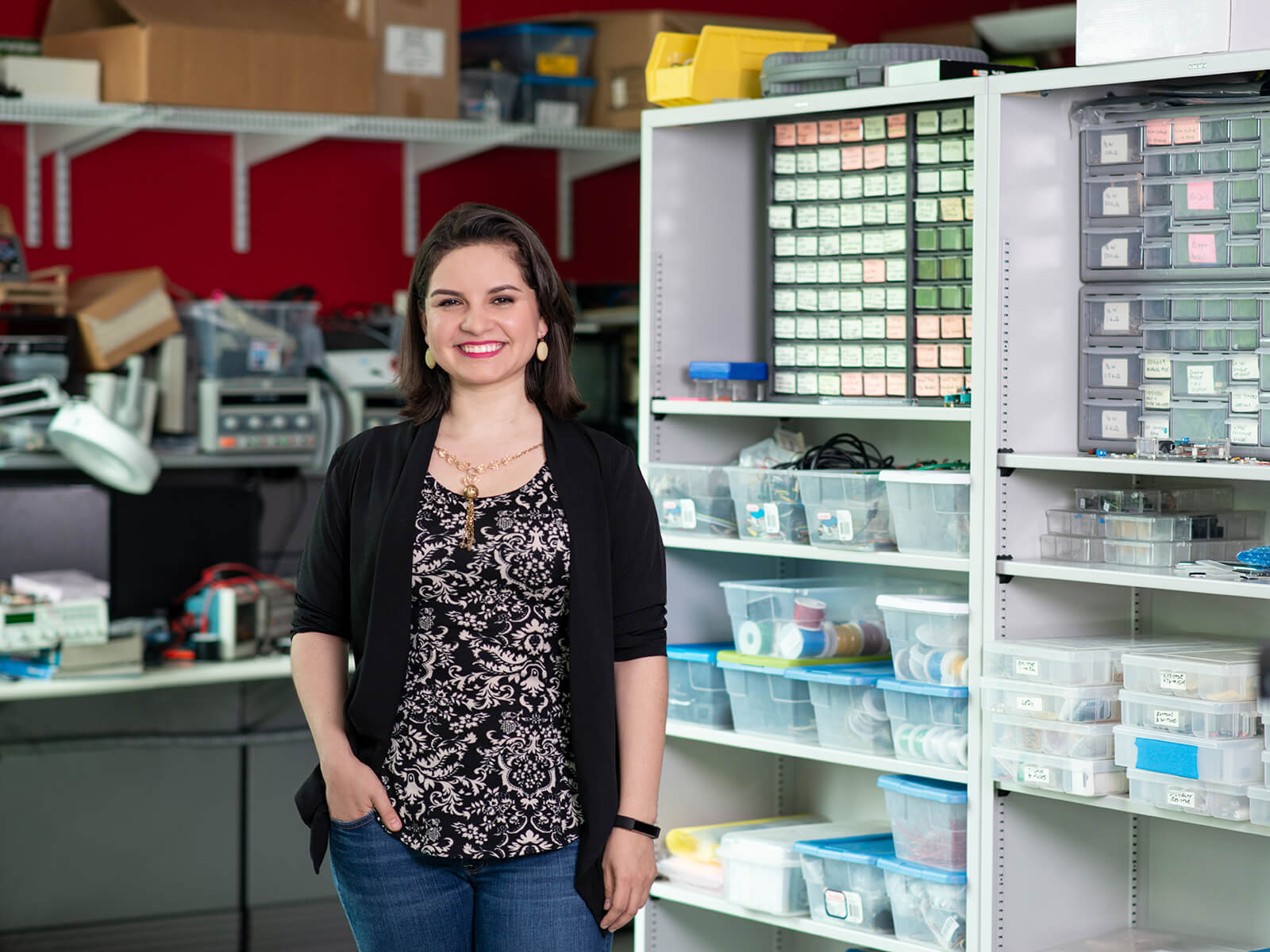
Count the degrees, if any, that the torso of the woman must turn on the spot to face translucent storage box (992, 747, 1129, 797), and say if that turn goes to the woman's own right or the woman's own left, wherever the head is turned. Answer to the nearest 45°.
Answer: approximately 135° to the woman's own left

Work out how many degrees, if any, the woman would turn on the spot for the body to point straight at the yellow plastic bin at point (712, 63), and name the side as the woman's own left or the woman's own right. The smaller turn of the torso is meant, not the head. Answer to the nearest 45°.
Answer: approximately 180°

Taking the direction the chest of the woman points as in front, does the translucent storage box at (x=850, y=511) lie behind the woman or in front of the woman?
behind

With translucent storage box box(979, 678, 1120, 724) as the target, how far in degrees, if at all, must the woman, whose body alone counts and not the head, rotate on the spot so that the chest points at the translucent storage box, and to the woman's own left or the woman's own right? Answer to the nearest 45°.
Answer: approximately 135° to the woman's own left

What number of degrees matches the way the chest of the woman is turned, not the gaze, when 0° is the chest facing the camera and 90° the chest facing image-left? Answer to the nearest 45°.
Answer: approximately 0°

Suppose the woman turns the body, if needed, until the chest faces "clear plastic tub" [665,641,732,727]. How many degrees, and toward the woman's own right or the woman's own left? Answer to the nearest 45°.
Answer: approximately 180°

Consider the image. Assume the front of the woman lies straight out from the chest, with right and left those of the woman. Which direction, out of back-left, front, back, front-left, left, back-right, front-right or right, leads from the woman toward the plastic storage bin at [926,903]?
back-left
